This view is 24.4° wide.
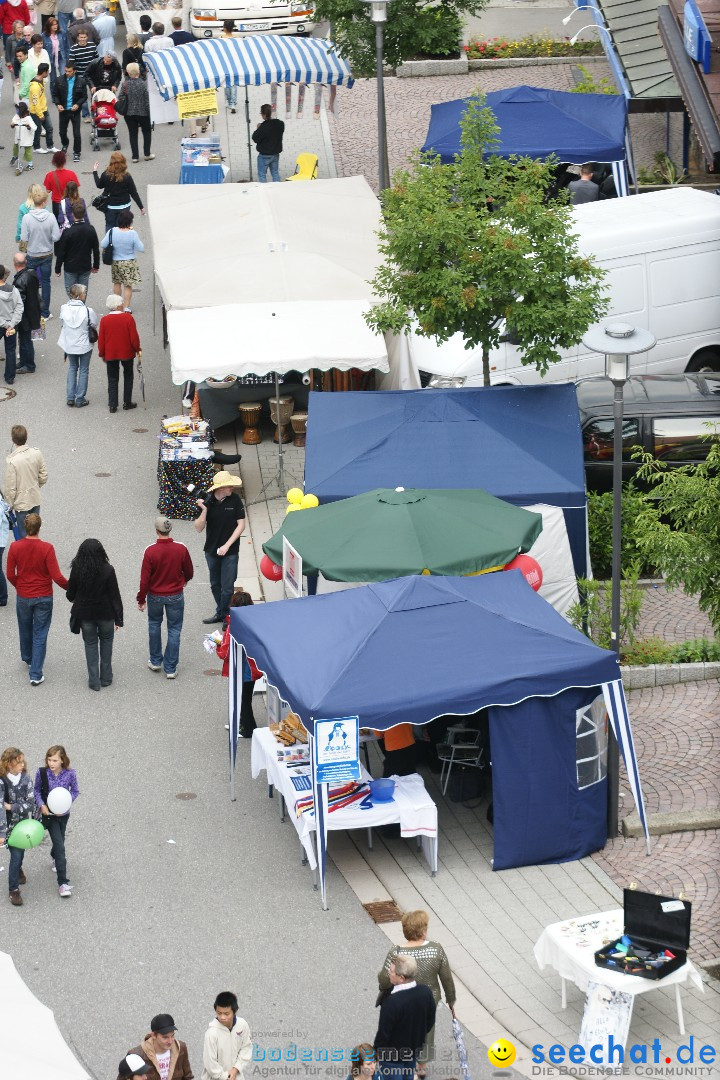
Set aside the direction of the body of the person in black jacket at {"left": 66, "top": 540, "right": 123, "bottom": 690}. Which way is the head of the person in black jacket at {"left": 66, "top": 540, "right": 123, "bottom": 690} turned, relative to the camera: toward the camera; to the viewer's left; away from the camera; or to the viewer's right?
away from the camera

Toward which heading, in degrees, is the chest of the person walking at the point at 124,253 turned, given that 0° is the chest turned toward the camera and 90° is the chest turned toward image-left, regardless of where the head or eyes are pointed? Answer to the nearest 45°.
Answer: approximately 180°

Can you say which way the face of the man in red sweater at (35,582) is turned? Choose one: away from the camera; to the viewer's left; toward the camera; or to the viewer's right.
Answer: away from the camera

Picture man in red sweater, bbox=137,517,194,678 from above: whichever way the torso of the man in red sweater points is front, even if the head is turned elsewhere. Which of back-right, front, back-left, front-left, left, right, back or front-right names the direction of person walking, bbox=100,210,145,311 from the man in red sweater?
front

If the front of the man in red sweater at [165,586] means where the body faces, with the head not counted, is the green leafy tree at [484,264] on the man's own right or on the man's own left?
on the man's own right

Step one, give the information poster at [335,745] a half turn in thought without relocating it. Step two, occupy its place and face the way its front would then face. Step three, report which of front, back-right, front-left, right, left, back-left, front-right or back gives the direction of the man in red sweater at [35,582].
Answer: front-left

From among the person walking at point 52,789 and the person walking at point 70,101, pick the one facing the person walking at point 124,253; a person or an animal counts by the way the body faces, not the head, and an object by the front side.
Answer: the person walking at point 70,101

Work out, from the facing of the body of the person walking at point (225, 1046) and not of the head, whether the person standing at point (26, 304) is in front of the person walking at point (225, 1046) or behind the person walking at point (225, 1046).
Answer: behind

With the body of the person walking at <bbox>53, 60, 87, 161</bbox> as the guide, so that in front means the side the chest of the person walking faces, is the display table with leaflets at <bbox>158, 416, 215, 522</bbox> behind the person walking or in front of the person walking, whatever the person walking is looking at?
in front

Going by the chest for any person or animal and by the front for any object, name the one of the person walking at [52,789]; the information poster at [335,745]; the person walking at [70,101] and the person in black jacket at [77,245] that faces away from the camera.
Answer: the person in black jacket

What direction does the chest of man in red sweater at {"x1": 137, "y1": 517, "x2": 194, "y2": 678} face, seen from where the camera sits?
away from the camera

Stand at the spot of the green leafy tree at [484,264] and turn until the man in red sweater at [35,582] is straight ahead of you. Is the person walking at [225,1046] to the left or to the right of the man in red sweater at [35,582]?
left

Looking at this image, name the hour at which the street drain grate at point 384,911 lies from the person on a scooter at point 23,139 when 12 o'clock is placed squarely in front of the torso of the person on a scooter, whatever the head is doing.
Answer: The street drain grate is roughly at 12 o'clock from the person on a scooter.

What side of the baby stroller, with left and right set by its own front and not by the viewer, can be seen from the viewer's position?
front

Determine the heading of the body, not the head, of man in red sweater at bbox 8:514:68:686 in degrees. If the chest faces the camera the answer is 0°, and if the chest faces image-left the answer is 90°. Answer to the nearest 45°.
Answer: approximately 180°

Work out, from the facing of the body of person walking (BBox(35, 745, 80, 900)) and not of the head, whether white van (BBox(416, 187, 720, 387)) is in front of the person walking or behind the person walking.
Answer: behind

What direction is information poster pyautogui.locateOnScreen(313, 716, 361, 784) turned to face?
toward the camera

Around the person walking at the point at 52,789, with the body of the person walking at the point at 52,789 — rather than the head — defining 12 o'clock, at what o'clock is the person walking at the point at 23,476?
the person walking at the point at 23,476 is roughly at 6 o'clock from the person walking at the point at 52,789.

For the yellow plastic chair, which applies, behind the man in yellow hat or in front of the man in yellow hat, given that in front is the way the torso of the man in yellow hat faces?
behind
